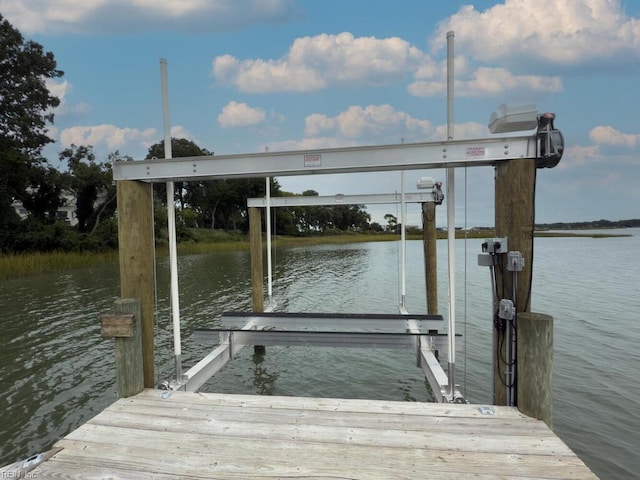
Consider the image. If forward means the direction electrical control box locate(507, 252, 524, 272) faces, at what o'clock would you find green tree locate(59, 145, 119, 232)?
The green tree is roughly at 4 o'clock from the electrical control box.

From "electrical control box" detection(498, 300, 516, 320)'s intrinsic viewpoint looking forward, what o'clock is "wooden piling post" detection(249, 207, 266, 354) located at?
The wooden piling post is roughly at 4 o'clock from the electrical control box.

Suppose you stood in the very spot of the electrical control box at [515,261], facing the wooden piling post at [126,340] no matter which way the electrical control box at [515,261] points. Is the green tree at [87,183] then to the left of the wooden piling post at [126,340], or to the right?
right

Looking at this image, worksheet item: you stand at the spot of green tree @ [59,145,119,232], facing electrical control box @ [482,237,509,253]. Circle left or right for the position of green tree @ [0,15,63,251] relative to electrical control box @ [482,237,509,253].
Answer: right

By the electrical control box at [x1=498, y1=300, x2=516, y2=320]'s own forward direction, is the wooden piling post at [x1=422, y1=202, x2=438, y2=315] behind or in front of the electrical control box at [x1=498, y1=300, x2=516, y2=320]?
behind

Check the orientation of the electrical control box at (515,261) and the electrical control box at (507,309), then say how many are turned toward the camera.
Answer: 2

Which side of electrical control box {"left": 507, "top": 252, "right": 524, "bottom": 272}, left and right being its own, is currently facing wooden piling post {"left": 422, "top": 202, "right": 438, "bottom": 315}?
back

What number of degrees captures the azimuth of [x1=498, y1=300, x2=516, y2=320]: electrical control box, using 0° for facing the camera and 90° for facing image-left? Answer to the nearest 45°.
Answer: approximately 0°

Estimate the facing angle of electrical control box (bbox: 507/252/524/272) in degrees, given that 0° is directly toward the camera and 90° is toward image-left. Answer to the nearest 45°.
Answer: approximately 0°

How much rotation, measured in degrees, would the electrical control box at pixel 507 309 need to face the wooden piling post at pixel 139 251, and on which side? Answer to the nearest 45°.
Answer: approximately 90° to its right

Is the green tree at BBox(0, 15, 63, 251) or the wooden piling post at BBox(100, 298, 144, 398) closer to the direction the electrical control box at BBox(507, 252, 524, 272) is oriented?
the wooden piling post
